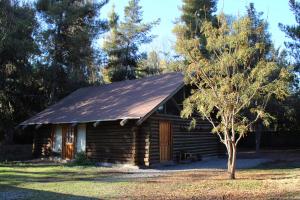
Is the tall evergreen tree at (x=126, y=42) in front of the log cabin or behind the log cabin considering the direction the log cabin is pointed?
behind

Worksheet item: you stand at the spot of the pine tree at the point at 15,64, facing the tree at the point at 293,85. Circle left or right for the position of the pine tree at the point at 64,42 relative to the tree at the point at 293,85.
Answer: left

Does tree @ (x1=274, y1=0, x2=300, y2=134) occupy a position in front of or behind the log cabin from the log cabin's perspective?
behind

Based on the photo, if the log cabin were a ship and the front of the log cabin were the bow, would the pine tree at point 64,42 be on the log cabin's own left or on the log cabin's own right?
on the log cabin's own right

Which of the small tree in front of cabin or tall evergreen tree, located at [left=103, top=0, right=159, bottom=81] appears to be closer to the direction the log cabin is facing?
the small tree in front of cabin

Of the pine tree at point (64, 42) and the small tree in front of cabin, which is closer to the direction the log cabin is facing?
the small tree in front of cabin

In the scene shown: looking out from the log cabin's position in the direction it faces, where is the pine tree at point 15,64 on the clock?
The pine tree is roughly at 3 o'clock from the log cabin.

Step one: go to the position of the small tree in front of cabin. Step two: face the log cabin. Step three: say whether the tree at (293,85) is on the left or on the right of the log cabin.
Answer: right
